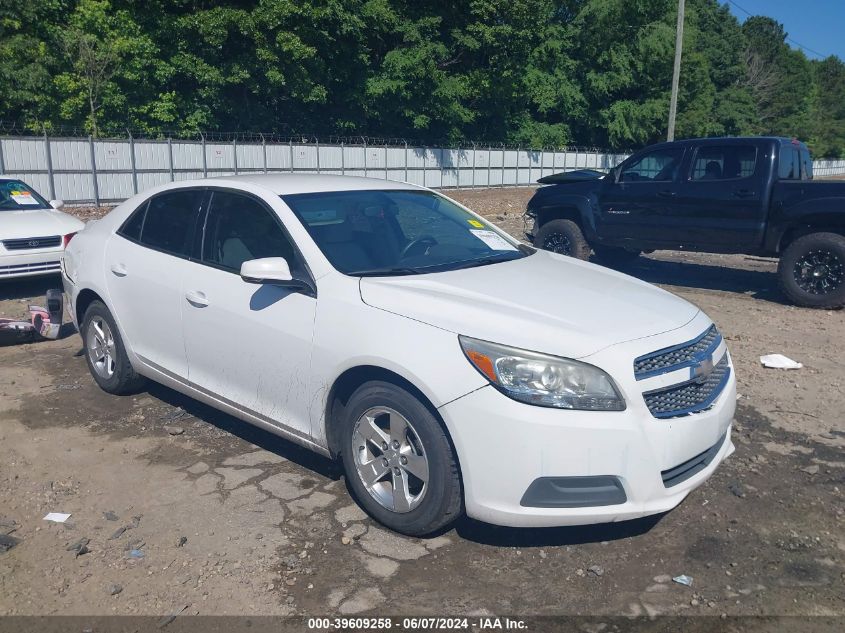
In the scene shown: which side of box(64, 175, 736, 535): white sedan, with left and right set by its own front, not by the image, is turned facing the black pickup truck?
left

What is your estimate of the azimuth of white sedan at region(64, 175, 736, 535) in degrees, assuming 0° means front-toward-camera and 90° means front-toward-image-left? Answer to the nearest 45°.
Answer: approximately 315°

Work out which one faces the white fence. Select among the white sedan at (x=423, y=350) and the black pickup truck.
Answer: the black pickup truck

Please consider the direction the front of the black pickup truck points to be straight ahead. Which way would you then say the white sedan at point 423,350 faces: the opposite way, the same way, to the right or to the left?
the opposite way

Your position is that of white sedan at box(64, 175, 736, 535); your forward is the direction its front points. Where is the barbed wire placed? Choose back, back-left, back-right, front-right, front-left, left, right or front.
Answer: back-left

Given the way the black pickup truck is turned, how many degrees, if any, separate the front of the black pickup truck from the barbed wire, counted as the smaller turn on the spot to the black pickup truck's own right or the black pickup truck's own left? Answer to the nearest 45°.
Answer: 0° — it already faces it

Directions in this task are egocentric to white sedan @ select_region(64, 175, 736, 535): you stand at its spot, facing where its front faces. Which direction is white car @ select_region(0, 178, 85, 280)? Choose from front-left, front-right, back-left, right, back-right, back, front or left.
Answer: back

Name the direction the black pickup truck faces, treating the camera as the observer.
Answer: facing away from the viewer and to the left of the viewer

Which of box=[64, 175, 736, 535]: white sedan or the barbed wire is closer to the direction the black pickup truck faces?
the barbed wire
